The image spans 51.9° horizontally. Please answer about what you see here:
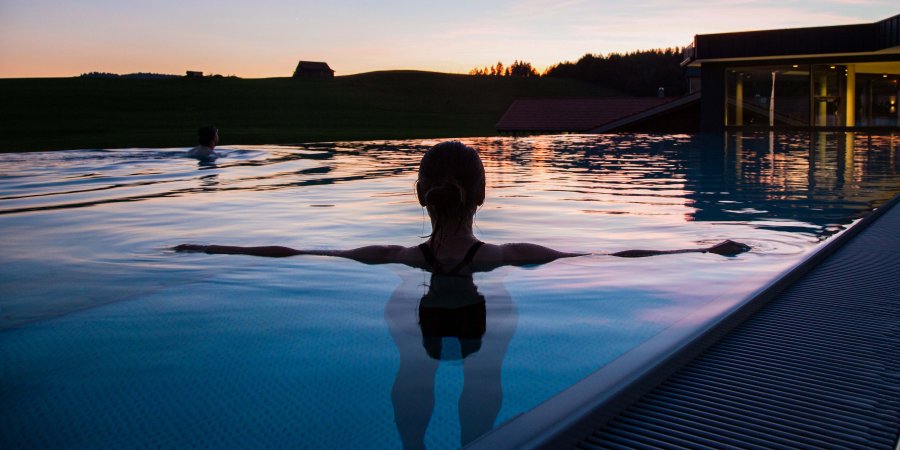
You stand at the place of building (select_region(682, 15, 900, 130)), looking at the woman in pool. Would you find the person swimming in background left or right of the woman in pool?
right

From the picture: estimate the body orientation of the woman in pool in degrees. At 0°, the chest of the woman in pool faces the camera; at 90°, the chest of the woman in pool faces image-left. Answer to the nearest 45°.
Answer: approximately 180°

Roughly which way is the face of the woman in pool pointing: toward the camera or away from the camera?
away from the camera

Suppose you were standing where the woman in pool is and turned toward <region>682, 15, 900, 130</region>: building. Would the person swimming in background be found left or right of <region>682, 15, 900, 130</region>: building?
left
